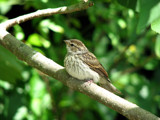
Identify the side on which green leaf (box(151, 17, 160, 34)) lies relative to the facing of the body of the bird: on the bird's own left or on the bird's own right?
on the bird's own right

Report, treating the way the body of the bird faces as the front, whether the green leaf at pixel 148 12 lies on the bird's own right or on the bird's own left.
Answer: on the bird's own right

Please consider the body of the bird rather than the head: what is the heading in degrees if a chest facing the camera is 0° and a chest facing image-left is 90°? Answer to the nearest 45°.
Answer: approximately 90°
